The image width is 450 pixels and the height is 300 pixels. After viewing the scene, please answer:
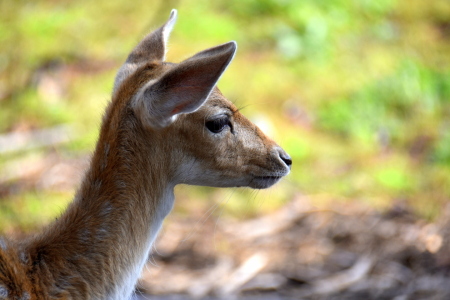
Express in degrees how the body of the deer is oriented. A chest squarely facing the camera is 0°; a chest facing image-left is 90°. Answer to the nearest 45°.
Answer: approximately 270°
